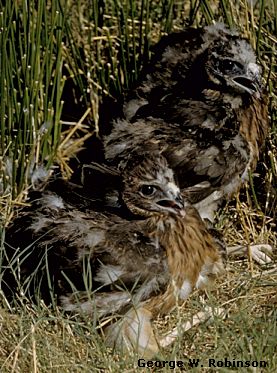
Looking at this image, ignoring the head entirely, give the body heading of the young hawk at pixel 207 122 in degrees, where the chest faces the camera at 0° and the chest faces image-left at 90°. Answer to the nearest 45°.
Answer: approximately 270°

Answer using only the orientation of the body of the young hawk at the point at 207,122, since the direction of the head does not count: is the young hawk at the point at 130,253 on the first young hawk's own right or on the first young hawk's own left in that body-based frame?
on the first young hawk's own right
